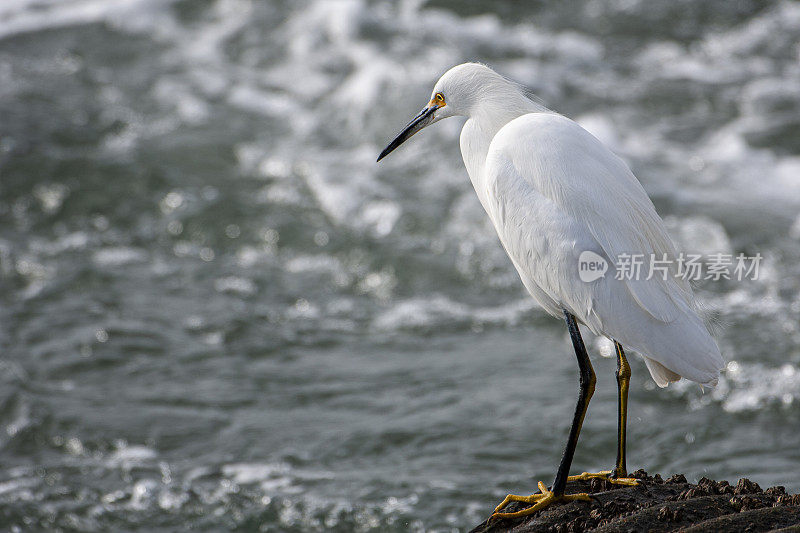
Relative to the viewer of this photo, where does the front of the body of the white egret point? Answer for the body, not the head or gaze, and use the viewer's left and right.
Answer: facing to the left of the viewer
